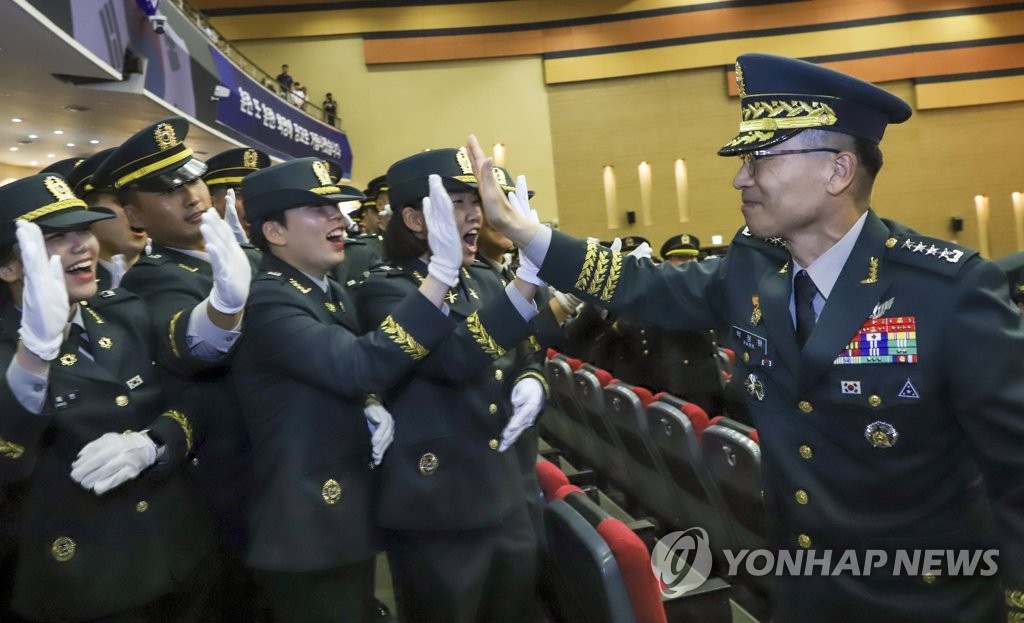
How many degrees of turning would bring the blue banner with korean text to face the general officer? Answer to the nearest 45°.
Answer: approximately 45° to its right

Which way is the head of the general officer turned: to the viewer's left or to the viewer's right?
to the viewer's left

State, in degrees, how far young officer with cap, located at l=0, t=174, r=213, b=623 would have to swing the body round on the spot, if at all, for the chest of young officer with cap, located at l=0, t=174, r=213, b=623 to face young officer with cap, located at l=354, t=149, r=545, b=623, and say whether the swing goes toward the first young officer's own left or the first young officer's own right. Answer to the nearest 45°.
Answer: approximately 45° to the first young officer's own left

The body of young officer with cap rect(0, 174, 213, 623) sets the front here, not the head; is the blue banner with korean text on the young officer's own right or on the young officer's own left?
on the young officer's own left

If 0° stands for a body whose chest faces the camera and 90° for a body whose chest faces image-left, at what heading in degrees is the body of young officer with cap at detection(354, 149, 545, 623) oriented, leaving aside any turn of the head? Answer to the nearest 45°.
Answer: approximately 315°

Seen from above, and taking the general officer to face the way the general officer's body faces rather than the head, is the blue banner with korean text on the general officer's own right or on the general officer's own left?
on the general officer's own right

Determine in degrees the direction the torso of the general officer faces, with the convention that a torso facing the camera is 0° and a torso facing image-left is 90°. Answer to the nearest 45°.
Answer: approximately 45°

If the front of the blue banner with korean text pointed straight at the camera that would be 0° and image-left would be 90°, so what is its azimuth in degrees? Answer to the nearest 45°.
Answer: approximately 315°

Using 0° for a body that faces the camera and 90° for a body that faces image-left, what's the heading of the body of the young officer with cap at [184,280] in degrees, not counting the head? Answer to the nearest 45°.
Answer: approximately 315°
